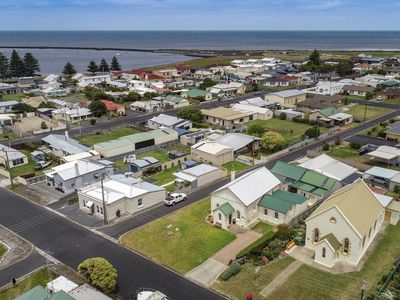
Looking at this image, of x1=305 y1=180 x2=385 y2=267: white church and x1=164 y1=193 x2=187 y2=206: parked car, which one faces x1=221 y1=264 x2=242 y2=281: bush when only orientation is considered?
the white church

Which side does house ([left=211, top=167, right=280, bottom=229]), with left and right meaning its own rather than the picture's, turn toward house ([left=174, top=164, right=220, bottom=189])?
right

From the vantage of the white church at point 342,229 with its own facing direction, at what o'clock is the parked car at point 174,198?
The parked car is roughly at 2 o'clock from the white church.

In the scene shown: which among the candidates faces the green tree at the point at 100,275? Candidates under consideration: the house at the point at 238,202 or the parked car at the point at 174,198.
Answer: the house

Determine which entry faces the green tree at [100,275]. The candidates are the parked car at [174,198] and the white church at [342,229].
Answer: the white church

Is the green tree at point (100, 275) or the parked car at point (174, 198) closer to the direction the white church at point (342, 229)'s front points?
the green tree

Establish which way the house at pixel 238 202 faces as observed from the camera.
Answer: facing the viewer and to the left of the viewer

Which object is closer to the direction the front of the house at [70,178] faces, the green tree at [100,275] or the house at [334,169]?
the green tree

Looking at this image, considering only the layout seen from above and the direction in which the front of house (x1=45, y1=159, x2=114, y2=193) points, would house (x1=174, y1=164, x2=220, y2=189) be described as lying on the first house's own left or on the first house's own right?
on the first house's own left

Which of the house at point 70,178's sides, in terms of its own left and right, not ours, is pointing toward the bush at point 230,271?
left

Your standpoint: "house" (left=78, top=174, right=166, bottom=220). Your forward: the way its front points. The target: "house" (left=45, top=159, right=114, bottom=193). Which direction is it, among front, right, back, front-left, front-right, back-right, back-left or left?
right

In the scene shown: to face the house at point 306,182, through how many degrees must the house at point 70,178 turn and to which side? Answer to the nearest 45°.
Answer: approximately 90° to its left
